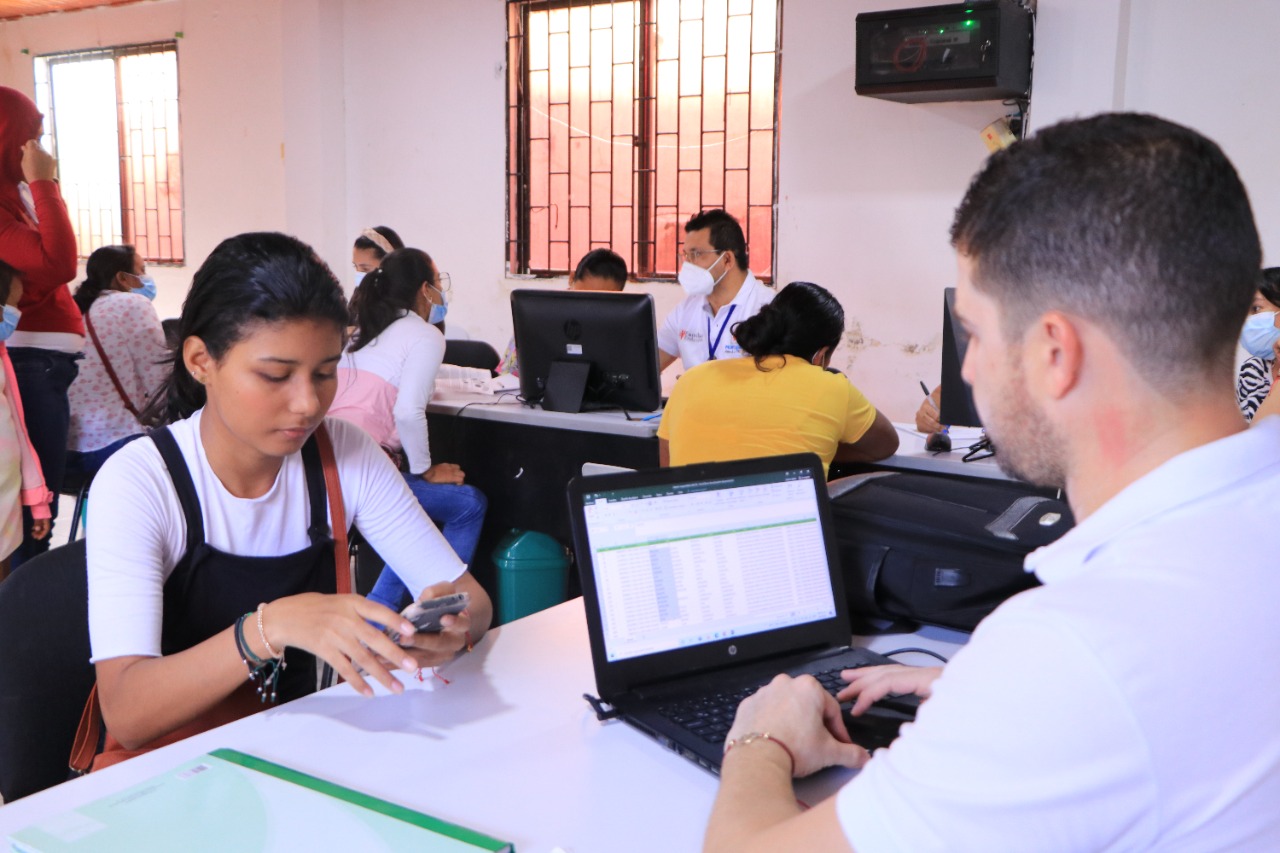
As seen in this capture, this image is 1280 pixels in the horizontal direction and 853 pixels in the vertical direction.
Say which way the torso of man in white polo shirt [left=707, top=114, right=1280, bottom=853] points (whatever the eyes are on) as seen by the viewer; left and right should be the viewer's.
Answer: facing away from the viewer and to the left of the viewer

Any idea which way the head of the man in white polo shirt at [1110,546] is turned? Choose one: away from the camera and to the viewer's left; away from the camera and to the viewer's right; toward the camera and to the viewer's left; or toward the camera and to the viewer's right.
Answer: away from the camera and to the viewer's left

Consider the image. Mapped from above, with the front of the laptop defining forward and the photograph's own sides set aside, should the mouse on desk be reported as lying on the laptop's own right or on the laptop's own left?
on the laptop's own left

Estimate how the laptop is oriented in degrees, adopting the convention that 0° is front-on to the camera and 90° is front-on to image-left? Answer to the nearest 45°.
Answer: approximately 315°

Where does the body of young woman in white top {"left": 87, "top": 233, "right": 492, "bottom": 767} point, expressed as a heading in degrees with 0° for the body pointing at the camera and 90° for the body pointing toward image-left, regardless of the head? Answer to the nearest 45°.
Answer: approximately 315°

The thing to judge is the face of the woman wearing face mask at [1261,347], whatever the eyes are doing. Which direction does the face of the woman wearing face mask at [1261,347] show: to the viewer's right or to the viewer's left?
to the viewer's left

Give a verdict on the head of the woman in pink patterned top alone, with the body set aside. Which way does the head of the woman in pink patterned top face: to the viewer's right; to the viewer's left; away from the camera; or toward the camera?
to the viewer's right

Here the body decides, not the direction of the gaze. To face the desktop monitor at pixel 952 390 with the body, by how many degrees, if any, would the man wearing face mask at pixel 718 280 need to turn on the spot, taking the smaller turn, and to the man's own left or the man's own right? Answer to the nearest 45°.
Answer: approximately 45° to the man's own left
